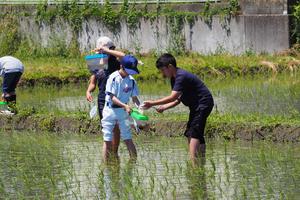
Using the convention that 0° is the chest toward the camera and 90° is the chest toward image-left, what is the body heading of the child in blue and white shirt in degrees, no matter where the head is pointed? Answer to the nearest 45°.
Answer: approximately 315°

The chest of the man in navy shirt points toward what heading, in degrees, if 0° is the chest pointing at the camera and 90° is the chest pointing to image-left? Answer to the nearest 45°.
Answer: approximately 90°

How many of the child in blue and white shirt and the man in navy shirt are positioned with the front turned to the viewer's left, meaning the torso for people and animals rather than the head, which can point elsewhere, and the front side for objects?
1

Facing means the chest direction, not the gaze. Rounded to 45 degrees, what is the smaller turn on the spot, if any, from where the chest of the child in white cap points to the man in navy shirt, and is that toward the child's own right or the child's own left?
approximately 90° to the child's own left
